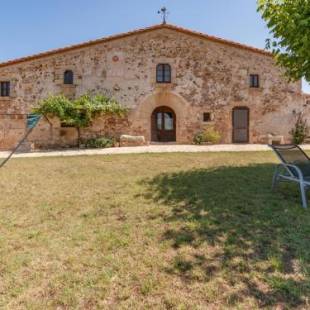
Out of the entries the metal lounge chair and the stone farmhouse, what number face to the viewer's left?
0

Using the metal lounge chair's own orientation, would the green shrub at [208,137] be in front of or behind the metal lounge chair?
behind

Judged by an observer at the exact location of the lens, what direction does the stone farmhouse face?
facing the viewer

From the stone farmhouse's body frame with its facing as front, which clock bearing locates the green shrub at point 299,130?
The green shrub is roughly at 9 o'clock from the stone farmhouse.

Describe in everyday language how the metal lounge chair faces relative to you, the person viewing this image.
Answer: facing the viewer and to the right of the viewer
